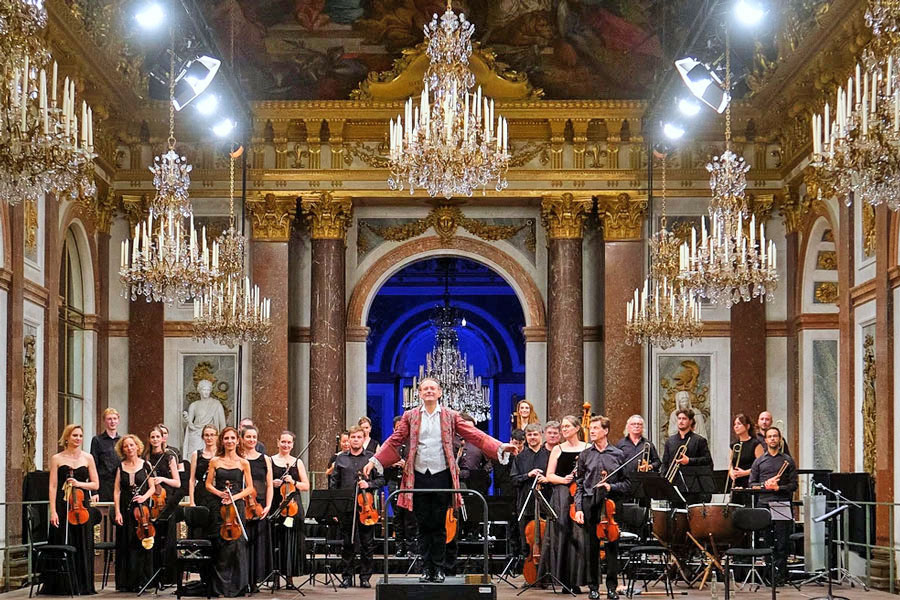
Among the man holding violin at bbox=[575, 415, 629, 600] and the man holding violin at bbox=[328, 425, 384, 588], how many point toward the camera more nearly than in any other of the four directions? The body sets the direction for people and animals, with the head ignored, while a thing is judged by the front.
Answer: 2

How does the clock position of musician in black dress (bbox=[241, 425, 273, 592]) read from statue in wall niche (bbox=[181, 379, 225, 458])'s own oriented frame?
The musician in black dress is roughly at 12 o'clock from the statue in wall niche.

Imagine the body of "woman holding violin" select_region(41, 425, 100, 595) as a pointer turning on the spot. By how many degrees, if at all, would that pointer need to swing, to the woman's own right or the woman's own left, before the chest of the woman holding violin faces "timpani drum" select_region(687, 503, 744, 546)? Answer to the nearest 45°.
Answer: approximately 45° to the woman's own left

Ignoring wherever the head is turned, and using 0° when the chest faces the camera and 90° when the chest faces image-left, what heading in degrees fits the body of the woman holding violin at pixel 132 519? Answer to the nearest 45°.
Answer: approximately 0°

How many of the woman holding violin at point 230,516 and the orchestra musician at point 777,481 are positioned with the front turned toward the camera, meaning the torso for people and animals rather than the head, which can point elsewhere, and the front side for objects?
2

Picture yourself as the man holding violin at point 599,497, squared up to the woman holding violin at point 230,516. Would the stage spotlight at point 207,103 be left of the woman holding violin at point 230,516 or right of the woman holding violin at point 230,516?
right
